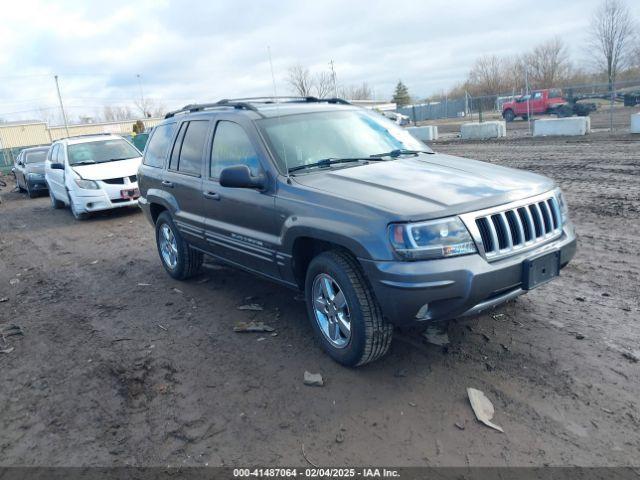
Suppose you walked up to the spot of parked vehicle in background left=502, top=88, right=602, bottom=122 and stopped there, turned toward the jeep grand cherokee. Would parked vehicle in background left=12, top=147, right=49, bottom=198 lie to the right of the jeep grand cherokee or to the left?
right

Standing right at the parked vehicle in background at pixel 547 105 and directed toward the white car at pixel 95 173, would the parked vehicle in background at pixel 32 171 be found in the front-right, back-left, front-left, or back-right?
front-right

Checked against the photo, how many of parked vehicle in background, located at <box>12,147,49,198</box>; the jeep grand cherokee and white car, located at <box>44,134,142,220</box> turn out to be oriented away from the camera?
0

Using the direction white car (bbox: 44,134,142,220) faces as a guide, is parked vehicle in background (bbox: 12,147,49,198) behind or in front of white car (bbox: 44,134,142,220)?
behind

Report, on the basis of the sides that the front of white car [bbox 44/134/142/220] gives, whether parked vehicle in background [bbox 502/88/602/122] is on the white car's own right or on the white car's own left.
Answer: on the white car's own left

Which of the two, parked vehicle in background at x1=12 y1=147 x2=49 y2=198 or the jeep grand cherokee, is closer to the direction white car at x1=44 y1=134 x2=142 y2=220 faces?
the jeep grand cherokee

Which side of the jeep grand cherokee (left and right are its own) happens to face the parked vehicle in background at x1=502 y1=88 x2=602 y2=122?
left

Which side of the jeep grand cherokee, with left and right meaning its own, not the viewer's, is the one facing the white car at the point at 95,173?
back

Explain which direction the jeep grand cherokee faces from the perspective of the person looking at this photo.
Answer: facing the viewer and to the right of the viewer

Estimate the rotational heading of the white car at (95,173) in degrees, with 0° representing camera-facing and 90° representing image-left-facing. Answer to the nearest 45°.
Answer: approximately 315°

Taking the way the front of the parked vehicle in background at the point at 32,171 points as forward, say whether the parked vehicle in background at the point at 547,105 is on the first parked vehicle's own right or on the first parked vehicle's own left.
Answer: on the first parked vehicle's own left

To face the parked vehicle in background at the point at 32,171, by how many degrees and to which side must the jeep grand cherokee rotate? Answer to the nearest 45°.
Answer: approximately 180°

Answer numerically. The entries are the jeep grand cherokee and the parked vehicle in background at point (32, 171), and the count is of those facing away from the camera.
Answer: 0
